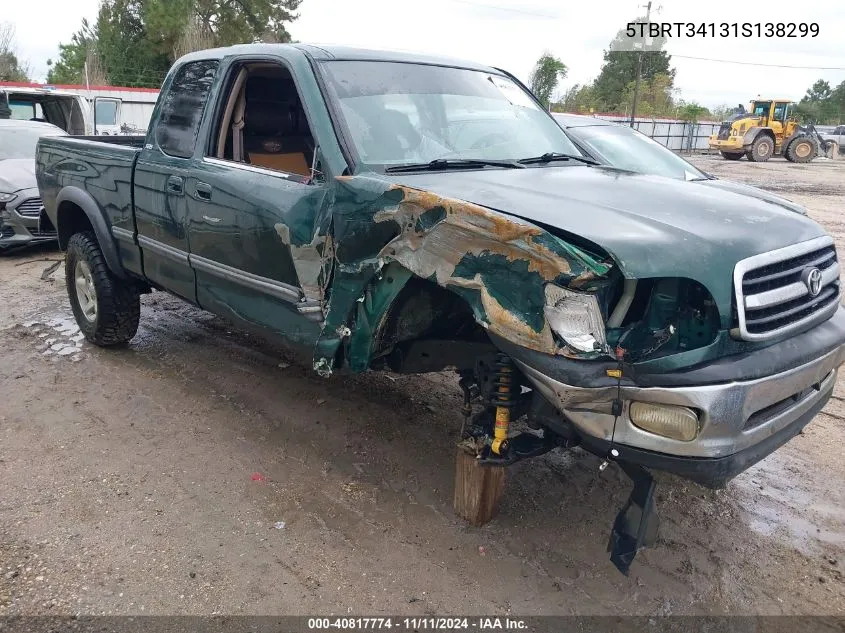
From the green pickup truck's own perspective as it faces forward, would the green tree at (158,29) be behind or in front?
behind

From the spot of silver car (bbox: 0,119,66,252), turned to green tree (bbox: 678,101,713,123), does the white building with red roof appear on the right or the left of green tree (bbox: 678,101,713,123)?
left

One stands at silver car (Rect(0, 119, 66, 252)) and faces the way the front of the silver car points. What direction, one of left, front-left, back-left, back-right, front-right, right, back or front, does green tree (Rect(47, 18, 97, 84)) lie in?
back-left

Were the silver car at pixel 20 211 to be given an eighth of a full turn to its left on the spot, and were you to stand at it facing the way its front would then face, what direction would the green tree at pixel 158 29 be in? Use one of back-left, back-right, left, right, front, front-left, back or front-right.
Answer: left

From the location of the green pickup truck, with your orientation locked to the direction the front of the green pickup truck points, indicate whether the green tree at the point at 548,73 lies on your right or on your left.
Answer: on your left

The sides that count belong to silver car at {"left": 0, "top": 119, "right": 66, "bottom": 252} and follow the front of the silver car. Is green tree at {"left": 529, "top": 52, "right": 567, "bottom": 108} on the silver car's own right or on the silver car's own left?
on the silver car's own left

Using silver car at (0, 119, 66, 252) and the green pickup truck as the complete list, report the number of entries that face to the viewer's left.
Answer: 0

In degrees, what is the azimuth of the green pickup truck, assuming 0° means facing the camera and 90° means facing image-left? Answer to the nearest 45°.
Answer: approximately 315°

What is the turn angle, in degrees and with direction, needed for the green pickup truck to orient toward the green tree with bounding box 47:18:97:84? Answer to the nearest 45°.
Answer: approximately 180°
